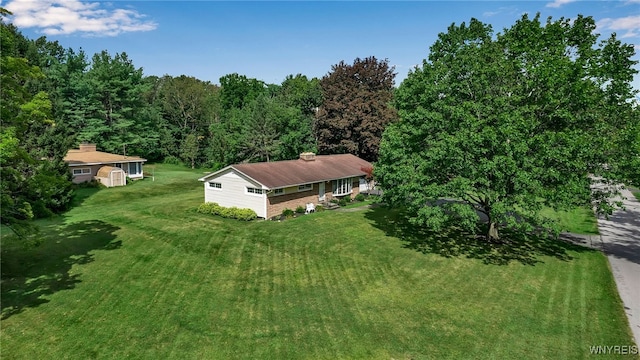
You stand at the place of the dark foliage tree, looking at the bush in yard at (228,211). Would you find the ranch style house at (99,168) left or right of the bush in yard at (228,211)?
right

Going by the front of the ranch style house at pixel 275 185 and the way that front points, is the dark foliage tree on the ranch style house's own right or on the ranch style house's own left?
on the ranch style house's own left

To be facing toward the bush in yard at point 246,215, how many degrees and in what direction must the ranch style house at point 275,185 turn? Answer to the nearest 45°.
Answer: approximately 90° to its right

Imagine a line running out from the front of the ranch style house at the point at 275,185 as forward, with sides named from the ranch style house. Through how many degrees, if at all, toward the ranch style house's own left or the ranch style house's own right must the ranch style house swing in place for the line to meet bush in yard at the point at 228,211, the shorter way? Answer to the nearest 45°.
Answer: approximately 90° to the ranch style house's own right

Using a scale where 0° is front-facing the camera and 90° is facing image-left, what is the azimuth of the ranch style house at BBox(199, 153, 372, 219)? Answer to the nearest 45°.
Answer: approximately 315°

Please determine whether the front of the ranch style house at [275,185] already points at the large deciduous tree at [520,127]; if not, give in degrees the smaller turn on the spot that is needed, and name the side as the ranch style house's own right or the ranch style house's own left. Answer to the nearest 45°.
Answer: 0° — it already faces it

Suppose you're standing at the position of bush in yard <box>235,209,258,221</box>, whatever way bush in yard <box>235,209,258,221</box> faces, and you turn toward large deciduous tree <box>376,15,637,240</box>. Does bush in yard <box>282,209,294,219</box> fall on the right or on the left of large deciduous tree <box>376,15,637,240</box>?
left

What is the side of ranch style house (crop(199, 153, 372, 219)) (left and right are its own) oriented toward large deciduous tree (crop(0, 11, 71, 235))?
right
